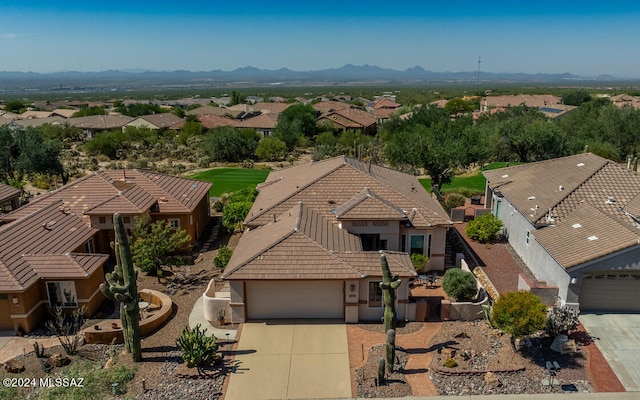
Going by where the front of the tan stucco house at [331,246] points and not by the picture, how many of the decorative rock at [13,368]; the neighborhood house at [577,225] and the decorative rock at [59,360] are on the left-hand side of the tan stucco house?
1

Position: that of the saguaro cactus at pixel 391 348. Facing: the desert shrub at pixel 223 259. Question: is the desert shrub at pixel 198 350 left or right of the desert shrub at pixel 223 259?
left

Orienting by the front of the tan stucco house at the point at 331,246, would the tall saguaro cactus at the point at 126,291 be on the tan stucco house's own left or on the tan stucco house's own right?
on the tan stucco house's own right

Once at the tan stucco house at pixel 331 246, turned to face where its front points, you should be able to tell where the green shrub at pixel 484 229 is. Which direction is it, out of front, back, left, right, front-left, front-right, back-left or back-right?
back-left

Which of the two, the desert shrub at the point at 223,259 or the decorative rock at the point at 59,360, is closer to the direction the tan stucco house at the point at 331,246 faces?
the decorative rock

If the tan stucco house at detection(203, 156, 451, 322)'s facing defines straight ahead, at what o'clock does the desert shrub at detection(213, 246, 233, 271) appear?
The desert shrub is roughly at 4 o'clock from the tan stucco house.

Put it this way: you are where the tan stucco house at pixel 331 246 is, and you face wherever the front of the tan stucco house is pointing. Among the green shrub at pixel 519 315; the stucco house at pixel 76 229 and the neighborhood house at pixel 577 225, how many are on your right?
1

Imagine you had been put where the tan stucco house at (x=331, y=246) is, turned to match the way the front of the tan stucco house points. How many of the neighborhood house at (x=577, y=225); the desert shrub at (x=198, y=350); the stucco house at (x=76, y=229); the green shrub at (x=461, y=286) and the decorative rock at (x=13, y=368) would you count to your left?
2

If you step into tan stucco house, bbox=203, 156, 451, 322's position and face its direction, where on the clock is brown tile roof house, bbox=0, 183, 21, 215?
The brown tile roof house is roughly at 4 o'clock from the tan stucco house.

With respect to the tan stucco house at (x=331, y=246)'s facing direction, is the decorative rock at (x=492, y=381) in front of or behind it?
in front

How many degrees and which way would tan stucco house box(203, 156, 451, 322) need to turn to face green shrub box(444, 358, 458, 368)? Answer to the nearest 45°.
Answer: approximately 45° to its left

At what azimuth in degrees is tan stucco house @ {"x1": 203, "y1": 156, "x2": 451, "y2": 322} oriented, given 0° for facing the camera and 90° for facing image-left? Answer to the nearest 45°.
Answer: approximately 0°

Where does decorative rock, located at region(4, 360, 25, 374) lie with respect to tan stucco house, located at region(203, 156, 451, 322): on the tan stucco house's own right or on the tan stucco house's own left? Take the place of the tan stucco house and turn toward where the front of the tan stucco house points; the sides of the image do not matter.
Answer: on the tan stucco house's own right

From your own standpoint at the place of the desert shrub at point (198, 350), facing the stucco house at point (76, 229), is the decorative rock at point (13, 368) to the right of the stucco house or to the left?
left

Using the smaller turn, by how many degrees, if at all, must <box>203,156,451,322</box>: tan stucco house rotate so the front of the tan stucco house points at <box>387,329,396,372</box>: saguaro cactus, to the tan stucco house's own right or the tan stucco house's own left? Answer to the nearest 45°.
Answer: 0° — it already faces it

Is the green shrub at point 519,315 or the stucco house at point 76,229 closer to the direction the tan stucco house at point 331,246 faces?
the green shrub

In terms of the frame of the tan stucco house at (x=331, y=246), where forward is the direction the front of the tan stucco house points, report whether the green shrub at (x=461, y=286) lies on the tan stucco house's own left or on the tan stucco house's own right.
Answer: on the tan stucco house's own left

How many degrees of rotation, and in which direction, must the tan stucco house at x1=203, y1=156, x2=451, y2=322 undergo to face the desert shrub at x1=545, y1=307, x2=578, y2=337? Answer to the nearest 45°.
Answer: approximately 45° to its left
